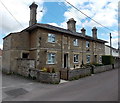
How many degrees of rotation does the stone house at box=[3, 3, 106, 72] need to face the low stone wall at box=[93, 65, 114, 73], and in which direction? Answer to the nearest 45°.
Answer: approximately 45° to its left

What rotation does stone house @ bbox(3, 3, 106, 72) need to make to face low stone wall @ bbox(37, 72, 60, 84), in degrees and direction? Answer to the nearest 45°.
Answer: approximately 45° to its right

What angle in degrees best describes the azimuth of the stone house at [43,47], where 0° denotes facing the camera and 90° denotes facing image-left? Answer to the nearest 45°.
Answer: approximately 315°

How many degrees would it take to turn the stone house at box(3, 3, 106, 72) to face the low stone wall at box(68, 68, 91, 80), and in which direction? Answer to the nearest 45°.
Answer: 0° — it already faces it

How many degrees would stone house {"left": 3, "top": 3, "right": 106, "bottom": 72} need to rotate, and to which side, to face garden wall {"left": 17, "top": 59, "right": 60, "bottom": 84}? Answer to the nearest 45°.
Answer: approximately 45° to its right
